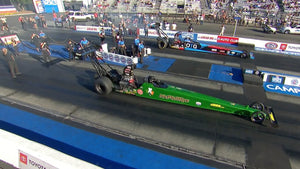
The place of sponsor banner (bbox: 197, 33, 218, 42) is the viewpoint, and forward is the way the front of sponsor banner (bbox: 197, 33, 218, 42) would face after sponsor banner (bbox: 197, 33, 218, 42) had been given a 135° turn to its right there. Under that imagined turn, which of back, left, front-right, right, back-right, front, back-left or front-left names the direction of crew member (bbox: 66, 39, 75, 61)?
left

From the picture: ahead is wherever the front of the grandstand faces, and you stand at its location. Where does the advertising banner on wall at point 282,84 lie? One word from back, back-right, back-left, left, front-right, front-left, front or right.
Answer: front

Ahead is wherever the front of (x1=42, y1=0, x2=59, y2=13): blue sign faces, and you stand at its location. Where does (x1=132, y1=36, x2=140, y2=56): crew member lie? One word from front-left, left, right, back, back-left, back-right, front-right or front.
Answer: front

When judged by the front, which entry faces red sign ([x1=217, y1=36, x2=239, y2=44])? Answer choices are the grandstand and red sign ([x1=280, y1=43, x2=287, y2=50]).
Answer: the grandstand

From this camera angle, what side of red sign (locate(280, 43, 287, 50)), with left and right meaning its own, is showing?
front

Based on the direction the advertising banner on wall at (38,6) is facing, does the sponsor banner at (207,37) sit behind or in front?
in front

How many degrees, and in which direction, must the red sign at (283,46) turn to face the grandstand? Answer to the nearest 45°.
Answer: approximately 135° to its right

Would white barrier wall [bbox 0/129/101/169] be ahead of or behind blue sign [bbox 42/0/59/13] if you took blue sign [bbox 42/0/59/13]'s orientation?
ahead

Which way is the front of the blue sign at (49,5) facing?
toward the camera

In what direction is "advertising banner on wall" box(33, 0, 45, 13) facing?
toward the camera

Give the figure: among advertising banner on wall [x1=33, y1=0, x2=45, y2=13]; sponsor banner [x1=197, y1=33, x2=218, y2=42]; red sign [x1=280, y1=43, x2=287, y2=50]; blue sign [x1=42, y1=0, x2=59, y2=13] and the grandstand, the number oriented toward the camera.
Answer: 5

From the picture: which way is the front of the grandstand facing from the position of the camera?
facing the viewer

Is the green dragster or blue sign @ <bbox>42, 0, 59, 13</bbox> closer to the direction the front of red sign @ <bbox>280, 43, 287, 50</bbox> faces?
the green dragster

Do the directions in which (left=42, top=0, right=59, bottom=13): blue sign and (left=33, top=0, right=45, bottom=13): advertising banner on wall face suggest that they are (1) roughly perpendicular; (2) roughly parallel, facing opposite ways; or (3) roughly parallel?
roughly parallel

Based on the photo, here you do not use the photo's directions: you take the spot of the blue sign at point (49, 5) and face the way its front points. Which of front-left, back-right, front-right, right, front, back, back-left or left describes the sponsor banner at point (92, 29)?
front

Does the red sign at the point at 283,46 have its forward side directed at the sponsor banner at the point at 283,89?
yes

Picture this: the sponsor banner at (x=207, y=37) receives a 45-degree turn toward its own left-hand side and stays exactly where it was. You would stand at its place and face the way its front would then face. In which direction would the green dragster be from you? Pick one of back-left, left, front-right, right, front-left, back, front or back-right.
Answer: front-right
